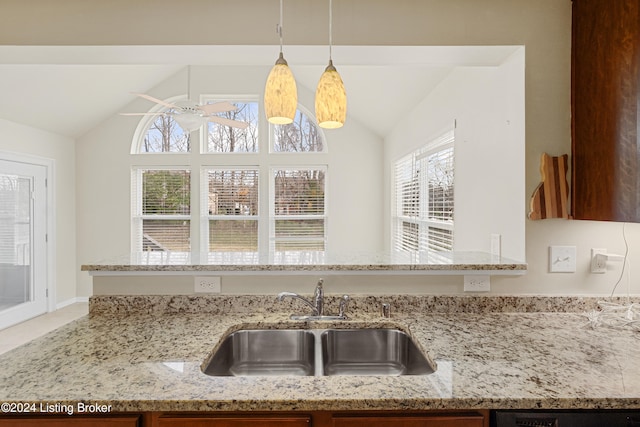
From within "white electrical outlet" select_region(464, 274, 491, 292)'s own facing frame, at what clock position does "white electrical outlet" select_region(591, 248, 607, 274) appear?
"white electrical outlet" select_region(591, 248, 607, 274) is roughly at 8 o'clock from "white electrical outlet" select_region(464, 274, 491, 292).

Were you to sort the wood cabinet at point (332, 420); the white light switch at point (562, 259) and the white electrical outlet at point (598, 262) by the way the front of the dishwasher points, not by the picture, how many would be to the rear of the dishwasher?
2

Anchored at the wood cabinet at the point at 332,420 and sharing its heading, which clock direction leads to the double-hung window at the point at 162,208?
The double-hung window is roughly at 5 o'clock from the wood cabinet.

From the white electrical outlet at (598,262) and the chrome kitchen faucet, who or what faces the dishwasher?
the white electrical outlet

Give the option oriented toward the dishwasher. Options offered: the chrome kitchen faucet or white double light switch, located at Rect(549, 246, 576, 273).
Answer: the white double light switch

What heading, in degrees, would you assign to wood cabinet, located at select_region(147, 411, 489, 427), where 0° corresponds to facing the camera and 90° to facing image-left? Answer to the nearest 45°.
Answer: approximately 0°

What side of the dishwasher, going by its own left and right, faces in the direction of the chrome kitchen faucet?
right

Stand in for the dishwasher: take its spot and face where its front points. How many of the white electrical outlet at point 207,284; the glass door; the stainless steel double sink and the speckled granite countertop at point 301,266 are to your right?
4

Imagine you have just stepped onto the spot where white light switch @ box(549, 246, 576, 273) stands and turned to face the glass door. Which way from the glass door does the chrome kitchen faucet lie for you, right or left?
left

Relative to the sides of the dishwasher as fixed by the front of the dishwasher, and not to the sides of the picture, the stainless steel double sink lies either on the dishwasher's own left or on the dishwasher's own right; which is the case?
on the dishwasher's own right
